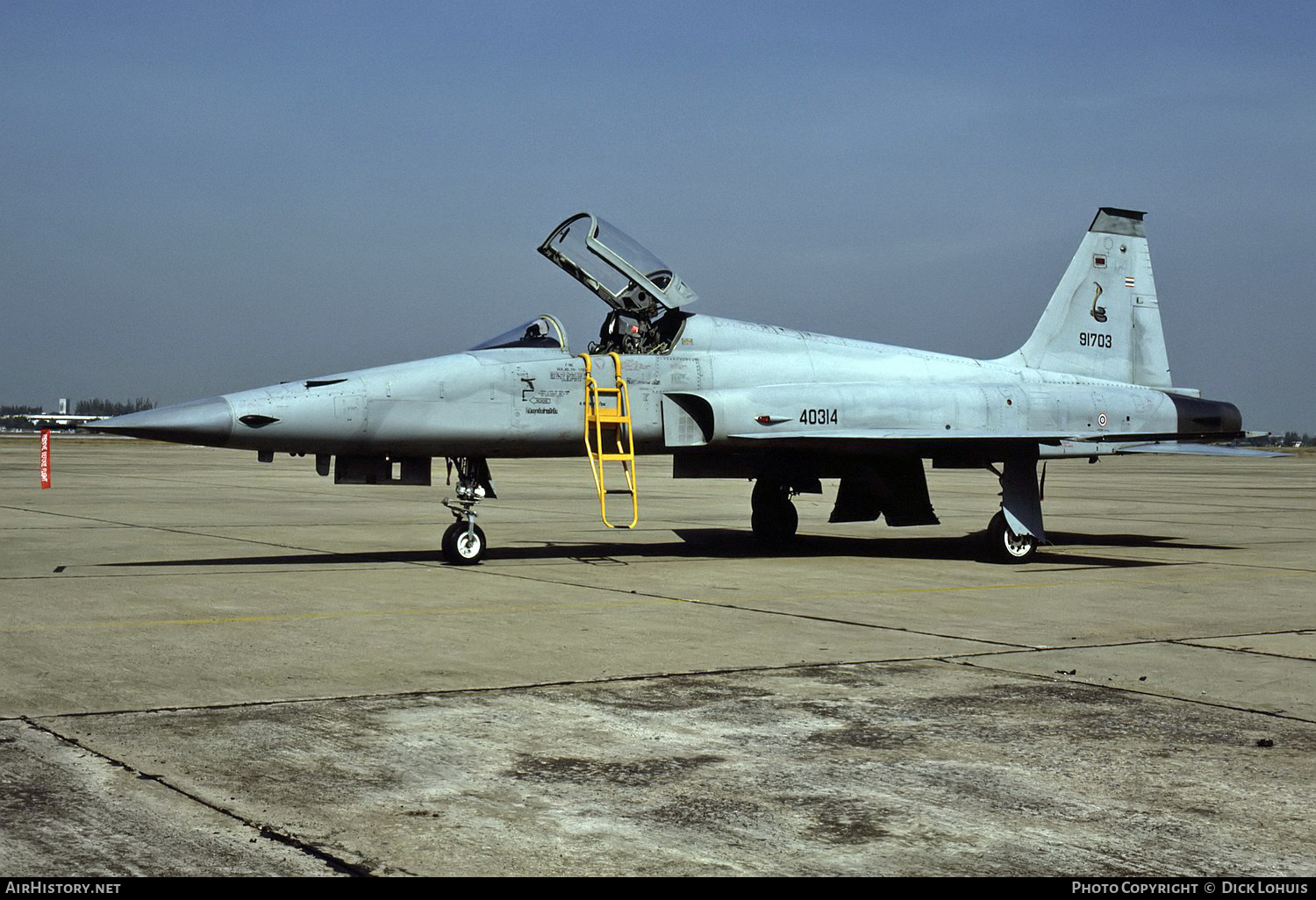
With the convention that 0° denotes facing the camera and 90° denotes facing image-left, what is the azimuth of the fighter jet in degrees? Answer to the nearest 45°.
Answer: approximately 90°
